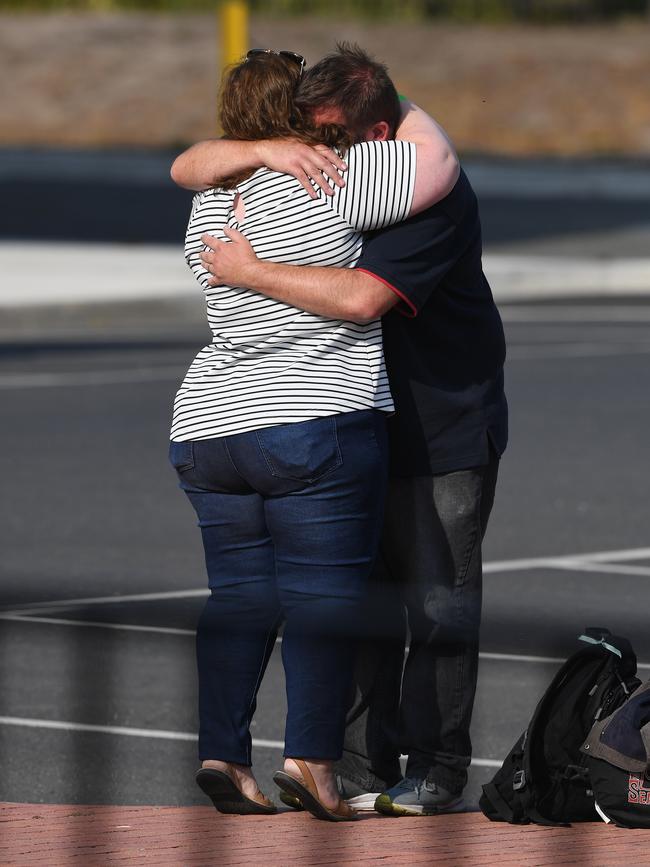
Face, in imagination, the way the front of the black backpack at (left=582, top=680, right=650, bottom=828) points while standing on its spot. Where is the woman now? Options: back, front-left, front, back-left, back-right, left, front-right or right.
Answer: right

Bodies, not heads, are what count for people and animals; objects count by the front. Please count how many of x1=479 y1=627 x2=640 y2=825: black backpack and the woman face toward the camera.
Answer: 0

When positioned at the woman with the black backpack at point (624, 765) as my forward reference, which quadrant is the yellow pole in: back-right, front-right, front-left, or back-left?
back-left

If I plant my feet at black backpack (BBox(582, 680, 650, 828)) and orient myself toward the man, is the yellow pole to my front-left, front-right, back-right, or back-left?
front-right

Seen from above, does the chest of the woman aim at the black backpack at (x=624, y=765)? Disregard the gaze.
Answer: no

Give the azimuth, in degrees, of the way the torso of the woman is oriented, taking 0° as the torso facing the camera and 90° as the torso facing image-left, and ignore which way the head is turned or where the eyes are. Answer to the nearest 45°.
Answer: approximately 225°

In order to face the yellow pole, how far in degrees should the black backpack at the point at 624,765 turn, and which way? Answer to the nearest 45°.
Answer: approximately 180°

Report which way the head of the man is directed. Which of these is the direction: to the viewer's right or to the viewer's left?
to the viewer's left

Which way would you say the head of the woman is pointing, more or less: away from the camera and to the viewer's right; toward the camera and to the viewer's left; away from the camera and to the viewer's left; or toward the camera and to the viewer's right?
away from the camera and to the viewer's right

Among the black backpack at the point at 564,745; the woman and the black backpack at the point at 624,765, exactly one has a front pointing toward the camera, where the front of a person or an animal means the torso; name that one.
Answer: the black backpack at the point at 624,765

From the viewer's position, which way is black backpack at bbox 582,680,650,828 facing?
facing the viewer

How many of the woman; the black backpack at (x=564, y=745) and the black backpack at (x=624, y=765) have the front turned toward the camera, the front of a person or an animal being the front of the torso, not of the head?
1
